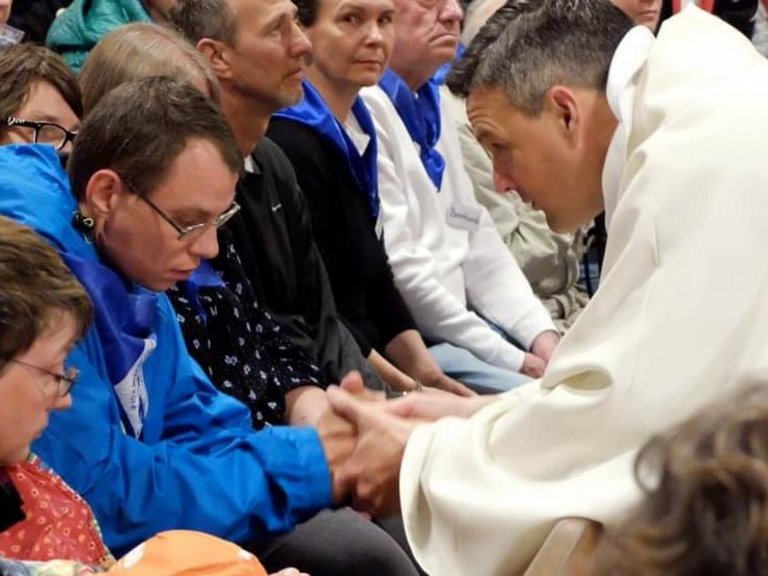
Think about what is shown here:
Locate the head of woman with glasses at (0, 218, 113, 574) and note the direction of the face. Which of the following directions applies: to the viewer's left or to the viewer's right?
to the viewer's right

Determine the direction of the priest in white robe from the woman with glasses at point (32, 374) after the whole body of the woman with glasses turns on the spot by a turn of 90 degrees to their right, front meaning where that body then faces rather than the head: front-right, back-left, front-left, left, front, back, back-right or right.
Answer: left

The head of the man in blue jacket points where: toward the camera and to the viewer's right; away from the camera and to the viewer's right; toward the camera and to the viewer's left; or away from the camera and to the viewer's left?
toward the camera and to the viewer's right

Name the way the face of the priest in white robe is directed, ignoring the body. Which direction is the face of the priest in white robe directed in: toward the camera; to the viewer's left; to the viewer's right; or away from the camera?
to the viewer's left

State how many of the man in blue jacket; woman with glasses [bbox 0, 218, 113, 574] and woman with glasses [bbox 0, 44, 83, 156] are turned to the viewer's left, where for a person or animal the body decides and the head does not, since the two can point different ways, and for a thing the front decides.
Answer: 0

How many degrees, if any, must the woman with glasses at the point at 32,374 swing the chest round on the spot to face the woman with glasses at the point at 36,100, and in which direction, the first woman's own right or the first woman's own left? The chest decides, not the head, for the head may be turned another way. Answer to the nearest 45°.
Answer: approximately 90° to the first woman's own left

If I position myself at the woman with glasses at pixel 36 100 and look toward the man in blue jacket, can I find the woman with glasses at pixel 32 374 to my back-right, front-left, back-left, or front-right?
front-right

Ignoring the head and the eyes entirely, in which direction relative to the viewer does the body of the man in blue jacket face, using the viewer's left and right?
facing the viewer and to the right of the viewer

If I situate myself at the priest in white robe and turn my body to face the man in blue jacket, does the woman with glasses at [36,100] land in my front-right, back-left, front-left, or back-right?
front-right

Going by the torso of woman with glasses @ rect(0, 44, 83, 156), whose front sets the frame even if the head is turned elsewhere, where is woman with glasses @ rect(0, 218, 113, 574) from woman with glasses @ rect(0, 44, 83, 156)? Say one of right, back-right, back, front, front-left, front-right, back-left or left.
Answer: front-right

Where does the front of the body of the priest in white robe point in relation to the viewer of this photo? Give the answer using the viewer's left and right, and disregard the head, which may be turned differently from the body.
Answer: facing to the left of the viewer

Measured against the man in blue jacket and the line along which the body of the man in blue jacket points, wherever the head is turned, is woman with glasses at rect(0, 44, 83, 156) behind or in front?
behind

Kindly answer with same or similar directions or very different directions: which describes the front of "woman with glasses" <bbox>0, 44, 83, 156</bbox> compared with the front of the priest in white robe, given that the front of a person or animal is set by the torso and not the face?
very different directions

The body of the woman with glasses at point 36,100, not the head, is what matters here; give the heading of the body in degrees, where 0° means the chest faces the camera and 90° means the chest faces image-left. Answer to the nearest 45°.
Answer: approximately 315°

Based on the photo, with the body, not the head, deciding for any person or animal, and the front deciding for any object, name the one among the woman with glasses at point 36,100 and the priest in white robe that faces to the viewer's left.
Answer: the priest in white robe

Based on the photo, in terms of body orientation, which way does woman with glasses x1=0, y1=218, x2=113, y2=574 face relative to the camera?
to the viewer's right
